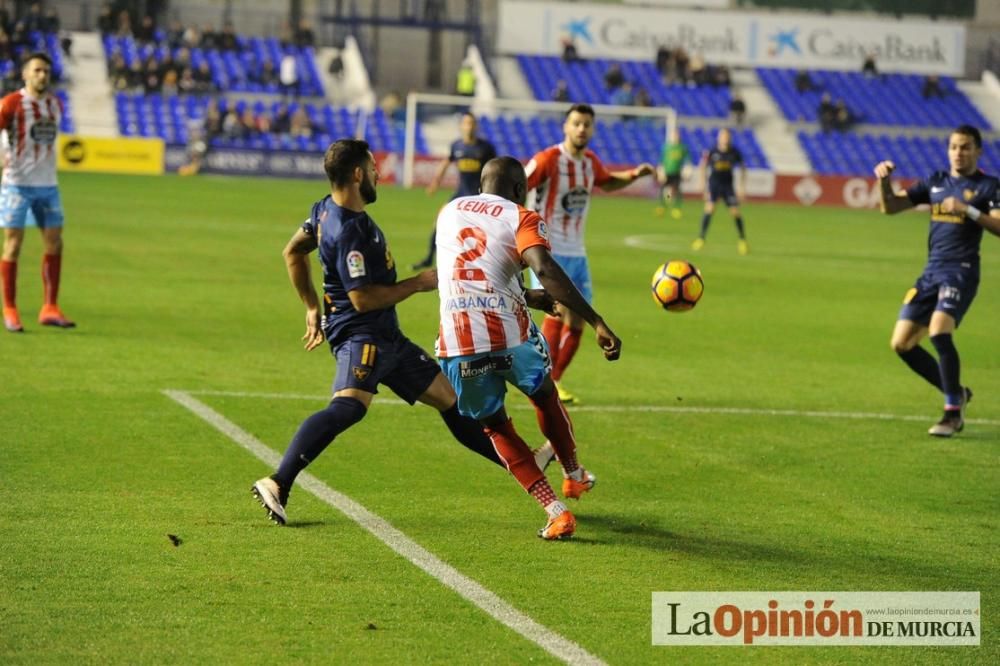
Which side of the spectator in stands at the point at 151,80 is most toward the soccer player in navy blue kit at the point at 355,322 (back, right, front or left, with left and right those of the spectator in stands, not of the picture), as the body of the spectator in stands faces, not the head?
front

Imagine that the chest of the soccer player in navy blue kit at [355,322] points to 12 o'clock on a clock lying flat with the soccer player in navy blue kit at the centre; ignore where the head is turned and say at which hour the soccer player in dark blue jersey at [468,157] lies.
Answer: The soccer player in dark blue jersey is roughly at 9 o'clock from the soccer player in navy blue kit.

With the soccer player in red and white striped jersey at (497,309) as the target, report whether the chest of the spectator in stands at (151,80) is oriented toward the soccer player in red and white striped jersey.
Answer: yes

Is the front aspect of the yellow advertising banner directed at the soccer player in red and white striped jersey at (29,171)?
yes

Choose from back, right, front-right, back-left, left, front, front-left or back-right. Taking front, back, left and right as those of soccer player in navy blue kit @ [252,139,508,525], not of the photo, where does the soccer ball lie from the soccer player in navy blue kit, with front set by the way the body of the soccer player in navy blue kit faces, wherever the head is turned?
front-left

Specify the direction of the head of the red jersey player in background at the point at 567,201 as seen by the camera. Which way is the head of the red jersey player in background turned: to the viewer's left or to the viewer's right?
to the viewer's right

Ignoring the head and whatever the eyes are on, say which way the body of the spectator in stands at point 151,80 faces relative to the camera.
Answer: toward the camera

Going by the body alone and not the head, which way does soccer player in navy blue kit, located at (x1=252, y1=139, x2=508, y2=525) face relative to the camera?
to the viewer's right

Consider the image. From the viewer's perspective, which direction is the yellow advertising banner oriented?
toward the camera

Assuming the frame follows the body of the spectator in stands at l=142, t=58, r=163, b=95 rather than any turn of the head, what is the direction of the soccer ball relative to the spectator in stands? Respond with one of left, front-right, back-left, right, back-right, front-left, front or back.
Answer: front

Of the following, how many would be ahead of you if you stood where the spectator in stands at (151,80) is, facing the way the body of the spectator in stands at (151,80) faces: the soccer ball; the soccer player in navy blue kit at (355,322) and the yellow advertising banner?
3

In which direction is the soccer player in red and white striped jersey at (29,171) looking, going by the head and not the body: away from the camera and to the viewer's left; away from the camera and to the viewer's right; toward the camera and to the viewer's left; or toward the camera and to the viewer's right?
toward the camera and to the viewer's right

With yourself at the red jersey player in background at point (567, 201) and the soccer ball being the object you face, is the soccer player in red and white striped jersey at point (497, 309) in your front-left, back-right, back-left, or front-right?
front-right

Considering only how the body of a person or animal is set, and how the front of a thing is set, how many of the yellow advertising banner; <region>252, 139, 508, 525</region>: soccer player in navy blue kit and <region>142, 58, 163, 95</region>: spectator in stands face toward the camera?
2

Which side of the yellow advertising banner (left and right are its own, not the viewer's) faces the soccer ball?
front

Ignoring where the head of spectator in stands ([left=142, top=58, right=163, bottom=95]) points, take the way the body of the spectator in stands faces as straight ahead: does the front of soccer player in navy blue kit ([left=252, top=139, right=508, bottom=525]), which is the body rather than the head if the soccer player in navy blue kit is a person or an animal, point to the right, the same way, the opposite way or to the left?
to the left

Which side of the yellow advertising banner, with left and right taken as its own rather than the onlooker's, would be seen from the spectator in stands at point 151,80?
back

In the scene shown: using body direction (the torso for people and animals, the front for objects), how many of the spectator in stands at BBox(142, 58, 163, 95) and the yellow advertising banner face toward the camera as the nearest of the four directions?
2
